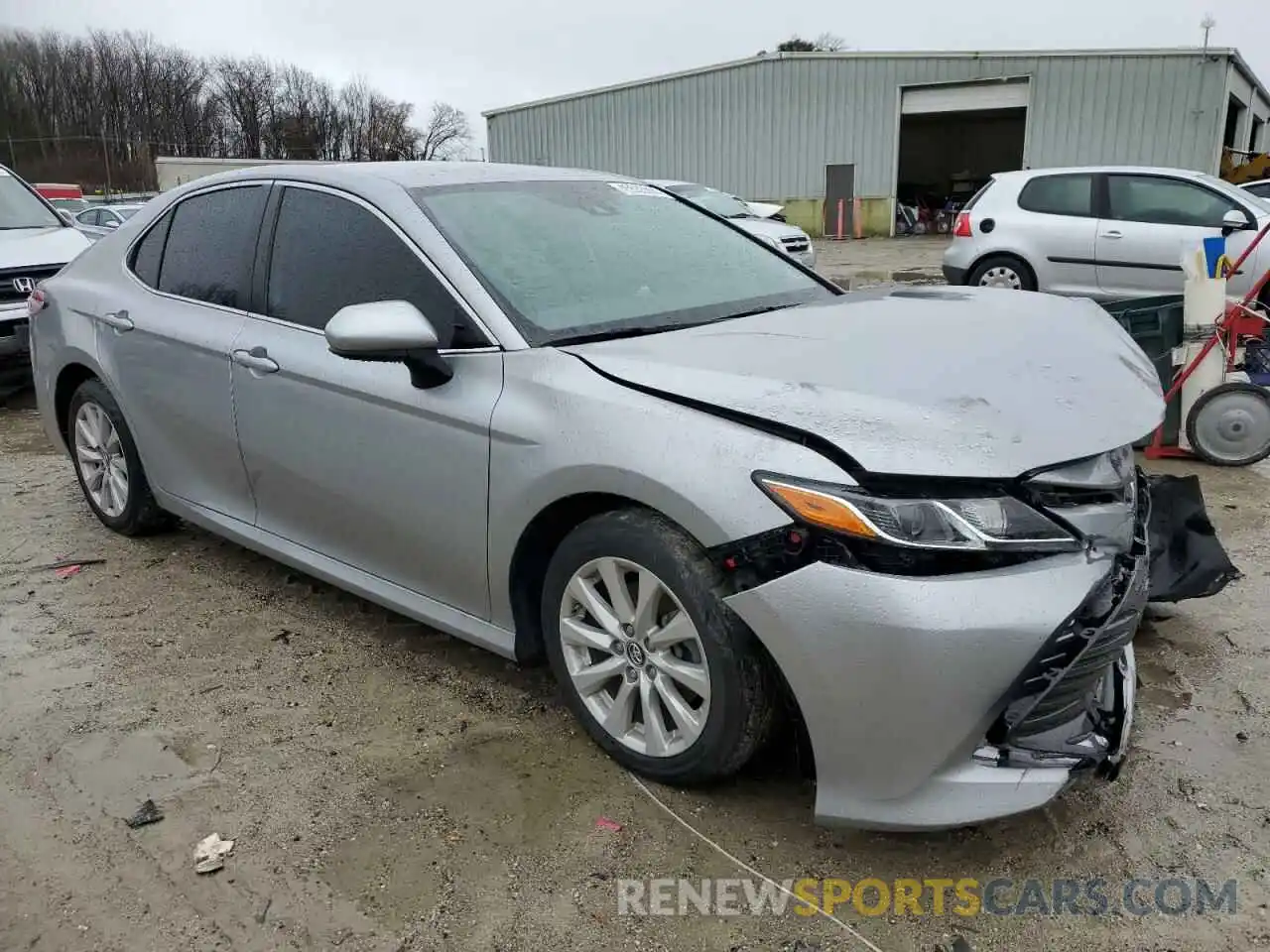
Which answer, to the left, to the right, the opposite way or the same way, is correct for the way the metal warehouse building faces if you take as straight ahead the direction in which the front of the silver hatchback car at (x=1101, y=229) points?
to the right

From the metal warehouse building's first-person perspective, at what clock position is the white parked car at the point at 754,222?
The white parked car is roughly at 12 o'clock from the metal warehouse building.

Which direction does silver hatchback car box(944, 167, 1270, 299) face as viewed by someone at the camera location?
facing to the right of the viewer

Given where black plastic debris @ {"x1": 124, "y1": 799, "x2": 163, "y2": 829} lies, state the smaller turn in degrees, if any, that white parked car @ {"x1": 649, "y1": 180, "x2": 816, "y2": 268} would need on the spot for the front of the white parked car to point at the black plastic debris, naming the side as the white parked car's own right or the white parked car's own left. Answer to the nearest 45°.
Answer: approximately 45° to the white parked car's own right

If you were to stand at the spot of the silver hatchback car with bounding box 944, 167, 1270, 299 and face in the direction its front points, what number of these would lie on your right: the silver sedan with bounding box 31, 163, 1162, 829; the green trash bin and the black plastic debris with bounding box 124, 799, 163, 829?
3

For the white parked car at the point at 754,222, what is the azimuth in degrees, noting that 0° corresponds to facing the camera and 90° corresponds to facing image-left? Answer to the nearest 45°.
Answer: approximately 315°

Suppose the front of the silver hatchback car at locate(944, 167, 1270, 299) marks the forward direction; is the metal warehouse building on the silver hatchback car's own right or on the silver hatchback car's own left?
on the silver hatchback car's own left

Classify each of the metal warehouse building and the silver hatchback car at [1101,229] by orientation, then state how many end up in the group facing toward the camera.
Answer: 1

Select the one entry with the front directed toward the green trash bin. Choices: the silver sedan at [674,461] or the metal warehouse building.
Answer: the metal warehouse building
